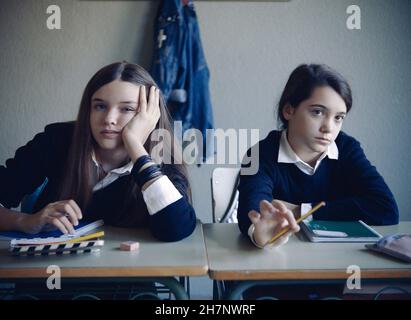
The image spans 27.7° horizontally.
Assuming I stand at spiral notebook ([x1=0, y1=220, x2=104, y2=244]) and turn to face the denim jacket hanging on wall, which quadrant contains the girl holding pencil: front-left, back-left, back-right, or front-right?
front-right

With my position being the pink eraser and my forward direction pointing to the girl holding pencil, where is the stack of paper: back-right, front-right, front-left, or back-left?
back-left

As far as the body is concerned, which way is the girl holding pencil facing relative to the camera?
toward the camera

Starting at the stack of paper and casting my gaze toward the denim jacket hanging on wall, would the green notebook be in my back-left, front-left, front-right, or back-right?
front-right

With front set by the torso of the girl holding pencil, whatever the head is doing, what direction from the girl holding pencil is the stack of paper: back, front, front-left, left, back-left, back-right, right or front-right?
front-right
